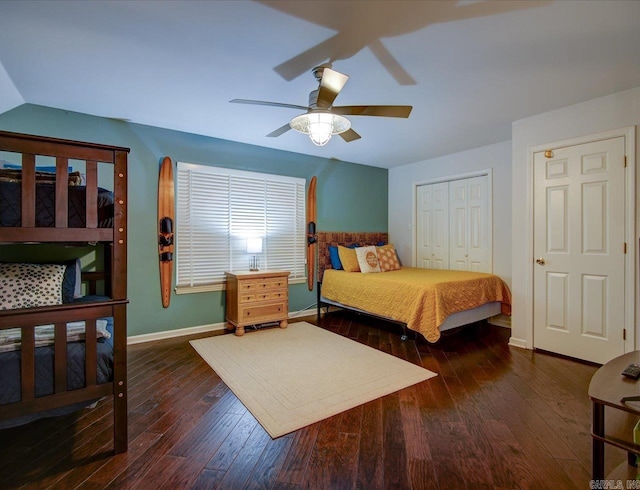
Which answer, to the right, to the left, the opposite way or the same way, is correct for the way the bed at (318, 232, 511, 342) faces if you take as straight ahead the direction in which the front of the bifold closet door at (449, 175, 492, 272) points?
to the left

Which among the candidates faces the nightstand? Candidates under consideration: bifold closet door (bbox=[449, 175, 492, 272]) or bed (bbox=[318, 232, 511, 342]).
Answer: the bifold closet door

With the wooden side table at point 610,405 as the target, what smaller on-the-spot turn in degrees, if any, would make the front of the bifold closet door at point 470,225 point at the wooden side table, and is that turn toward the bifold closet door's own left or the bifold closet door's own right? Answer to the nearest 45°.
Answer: approximately 45° to the bifold closet door's own left

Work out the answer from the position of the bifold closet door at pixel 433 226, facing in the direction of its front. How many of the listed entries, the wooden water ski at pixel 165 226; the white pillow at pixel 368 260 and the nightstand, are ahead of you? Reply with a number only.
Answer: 3

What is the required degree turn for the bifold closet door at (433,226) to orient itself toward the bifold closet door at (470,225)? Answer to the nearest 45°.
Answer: approximately 90° to its left

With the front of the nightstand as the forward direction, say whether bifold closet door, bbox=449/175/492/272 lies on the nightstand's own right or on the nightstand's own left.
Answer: on the nightstand's own left

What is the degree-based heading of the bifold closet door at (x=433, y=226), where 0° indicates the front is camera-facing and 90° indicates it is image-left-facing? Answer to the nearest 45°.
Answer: approximately 45°

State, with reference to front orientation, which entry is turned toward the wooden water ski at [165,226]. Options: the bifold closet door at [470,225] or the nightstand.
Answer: the bifold closet door

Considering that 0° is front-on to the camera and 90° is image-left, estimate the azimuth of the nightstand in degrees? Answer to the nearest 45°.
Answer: approximately 315°

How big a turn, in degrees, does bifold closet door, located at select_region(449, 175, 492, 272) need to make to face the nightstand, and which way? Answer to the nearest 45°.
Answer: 0° — it already faces it

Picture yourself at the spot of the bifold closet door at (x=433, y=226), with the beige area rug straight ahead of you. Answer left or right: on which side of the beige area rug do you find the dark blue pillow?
right
